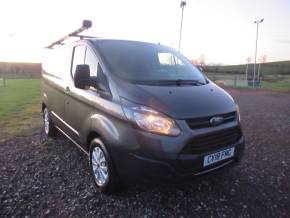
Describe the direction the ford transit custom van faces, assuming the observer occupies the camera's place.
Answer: facing the viewer and to the right of the viewer
